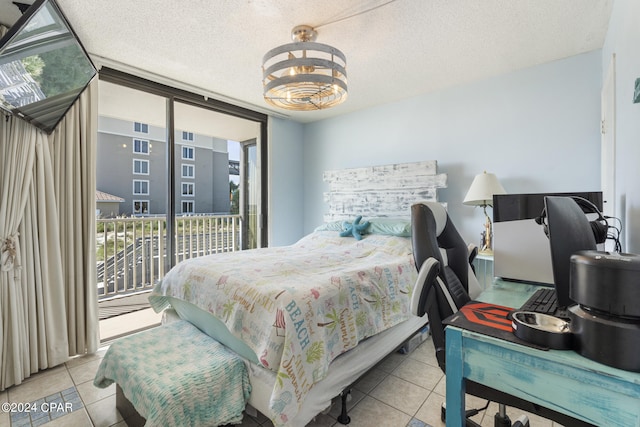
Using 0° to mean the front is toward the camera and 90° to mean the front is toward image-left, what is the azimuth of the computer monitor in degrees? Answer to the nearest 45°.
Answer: approximately 45°

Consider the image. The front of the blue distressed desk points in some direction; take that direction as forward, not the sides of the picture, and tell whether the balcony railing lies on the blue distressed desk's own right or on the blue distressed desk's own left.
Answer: on the blue distressed desk's own right

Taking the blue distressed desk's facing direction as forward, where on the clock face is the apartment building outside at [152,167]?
The apartment building outside is roughly at 2 o'clock from the blue distressed desk.

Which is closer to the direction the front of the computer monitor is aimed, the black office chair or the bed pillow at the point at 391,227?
the black office chair

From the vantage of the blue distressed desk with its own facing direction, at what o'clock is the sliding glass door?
The sliding glass door is roughly at 2 o'clock from the blue distressed desk.

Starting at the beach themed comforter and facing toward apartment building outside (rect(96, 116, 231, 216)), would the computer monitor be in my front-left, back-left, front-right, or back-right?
back-right

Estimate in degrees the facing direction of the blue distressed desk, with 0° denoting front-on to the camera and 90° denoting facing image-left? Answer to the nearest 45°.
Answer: approximately 45°

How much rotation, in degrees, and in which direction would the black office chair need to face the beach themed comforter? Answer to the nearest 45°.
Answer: approximately 135° to its right

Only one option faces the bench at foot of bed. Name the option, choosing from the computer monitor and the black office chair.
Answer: the computer monitor

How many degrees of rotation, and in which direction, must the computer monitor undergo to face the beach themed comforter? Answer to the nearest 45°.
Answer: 0° — it already faces it
